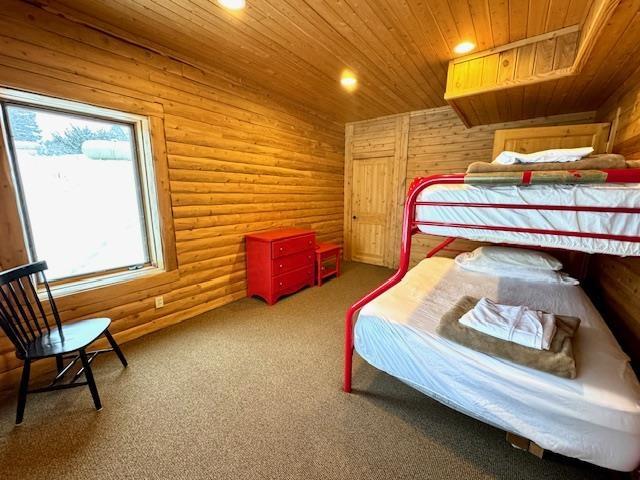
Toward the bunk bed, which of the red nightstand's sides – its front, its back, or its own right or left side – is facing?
front

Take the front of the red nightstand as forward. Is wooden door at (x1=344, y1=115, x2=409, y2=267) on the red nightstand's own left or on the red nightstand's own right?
on the red nightstand's own left

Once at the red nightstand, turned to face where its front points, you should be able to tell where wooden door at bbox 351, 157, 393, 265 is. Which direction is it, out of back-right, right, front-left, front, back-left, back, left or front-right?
left

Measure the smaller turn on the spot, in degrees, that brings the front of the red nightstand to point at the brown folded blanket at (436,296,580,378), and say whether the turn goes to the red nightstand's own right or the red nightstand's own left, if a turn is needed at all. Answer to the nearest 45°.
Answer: approximately 45° to the red nightstand's own right

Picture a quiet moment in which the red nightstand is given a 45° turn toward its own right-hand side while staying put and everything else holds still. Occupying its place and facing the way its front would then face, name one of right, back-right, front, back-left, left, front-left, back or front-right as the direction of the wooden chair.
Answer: front-right

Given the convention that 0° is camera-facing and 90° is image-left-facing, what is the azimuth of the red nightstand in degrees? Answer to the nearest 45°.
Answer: approximately 315°

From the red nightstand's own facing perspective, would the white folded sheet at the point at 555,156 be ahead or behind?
ahead

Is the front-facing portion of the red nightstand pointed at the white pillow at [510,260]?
yes

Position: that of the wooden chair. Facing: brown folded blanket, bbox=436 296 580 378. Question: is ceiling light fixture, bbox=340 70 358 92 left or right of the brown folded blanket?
left
